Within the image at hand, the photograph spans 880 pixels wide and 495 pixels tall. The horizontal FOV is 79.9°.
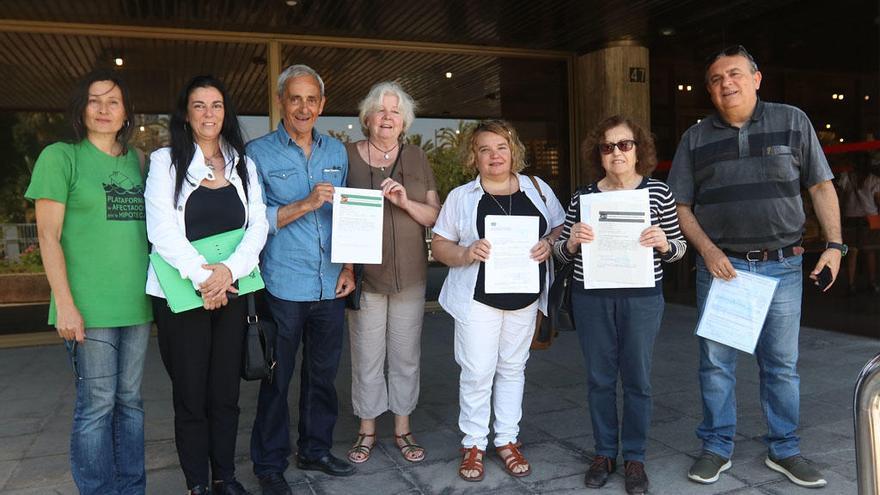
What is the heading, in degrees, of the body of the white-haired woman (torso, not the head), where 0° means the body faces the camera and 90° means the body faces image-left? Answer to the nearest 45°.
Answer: approximately 0°

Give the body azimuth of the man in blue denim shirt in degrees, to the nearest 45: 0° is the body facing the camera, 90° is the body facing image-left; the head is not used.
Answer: approximately 315°

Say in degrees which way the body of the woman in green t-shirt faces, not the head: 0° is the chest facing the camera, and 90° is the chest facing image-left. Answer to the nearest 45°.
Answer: approximately 315°

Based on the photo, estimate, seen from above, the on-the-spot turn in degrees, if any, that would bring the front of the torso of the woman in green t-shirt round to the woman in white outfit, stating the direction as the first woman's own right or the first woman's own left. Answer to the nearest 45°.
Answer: approximately 45° to the first woman's own left

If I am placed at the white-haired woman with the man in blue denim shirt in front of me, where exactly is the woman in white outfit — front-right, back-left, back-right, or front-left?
back-left

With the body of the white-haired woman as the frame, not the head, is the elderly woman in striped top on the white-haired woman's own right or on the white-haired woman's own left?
on the white-haired woman's own left

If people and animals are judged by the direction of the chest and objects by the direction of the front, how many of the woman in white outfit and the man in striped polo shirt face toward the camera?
2
